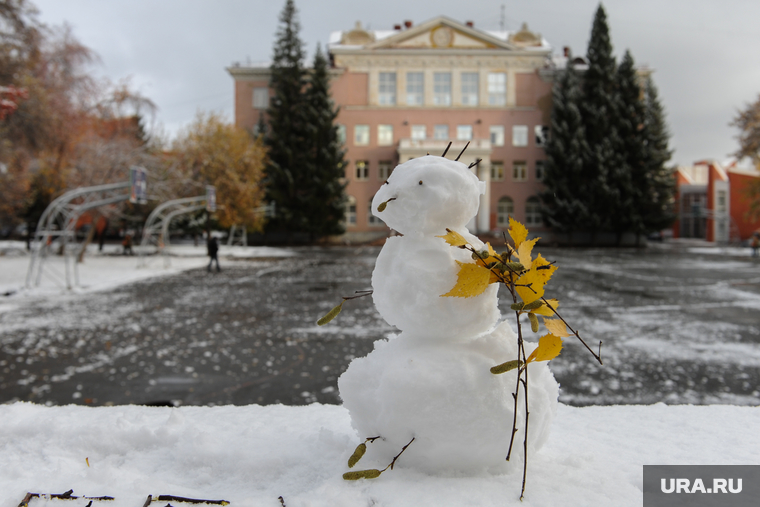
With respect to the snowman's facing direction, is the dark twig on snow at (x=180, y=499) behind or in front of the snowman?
in front

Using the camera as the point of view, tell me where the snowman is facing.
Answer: facing the viewer and to the left of the viewer

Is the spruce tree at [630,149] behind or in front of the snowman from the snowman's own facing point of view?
behind
